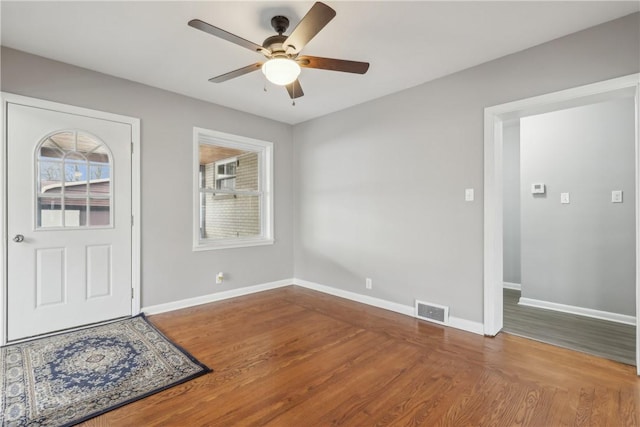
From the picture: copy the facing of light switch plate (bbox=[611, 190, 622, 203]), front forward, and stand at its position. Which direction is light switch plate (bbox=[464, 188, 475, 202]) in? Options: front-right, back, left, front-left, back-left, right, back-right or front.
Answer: front-right

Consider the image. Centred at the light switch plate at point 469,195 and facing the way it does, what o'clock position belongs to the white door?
The white door is roughly at 2 o'clock from the light switch plate.

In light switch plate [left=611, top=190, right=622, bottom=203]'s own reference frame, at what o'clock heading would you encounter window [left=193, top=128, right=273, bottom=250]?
The window is roughly at 2 o'clock from the light switch plate.

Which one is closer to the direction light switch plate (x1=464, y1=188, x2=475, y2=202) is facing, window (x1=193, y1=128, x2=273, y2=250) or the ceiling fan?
the ceiling fan

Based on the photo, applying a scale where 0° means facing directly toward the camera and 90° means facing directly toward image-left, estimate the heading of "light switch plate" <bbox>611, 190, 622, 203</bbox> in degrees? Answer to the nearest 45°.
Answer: approximately 0°

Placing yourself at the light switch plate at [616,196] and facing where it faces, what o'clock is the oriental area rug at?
The oriental area rug is roughly at 1 o'clock from the light switch plate.

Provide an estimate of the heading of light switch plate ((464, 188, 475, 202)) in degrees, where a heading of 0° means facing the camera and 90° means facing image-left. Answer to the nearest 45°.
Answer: approximately 0°

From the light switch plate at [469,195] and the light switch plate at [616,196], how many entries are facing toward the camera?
2

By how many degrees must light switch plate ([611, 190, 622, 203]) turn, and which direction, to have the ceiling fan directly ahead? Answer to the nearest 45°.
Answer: approximately 45° to its right

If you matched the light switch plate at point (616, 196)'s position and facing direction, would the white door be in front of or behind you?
in front

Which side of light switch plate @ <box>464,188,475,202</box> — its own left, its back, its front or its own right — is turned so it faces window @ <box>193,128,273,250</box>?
right

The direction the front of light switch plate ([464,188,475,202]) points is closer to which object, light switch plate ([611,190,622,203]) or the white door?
the white door

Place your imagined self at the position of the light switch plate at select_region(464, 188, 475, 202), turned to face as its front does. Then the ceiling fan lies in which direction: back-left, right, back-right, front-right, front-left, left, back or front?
front-right
